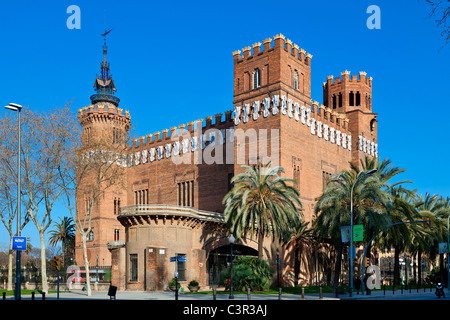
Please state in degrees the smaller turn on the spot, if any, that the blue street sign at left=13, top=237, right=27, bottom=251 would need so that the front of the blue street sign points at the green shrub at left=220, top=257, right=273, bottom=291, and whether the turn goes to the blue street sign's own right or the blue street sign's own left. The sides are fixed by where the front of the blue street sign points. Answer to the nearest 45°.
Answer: approximately 135° to the blue street sign's own left

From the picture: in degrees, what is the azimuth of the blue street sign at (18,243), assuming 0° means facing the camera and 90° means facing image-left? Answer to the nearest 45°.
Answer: approximately 0°

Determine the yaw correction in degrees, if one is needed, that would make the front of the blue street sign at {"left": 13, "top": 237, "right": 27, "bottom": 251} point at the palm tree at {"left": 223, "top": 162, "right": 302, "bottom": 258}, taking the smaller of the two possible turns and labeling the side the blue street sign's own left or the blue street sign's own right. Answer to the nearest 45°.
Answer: approximately 135° to the blue street sign's own left

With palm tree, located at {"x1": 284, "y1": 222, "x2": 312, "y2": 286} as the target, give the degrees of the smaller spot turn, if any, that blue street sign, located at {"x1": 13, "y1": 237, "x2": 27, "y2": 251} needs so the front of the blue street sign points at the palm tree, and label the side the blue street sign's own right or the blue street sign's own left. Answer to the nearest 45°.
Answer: approximately 135° to the blue street sign's own left
